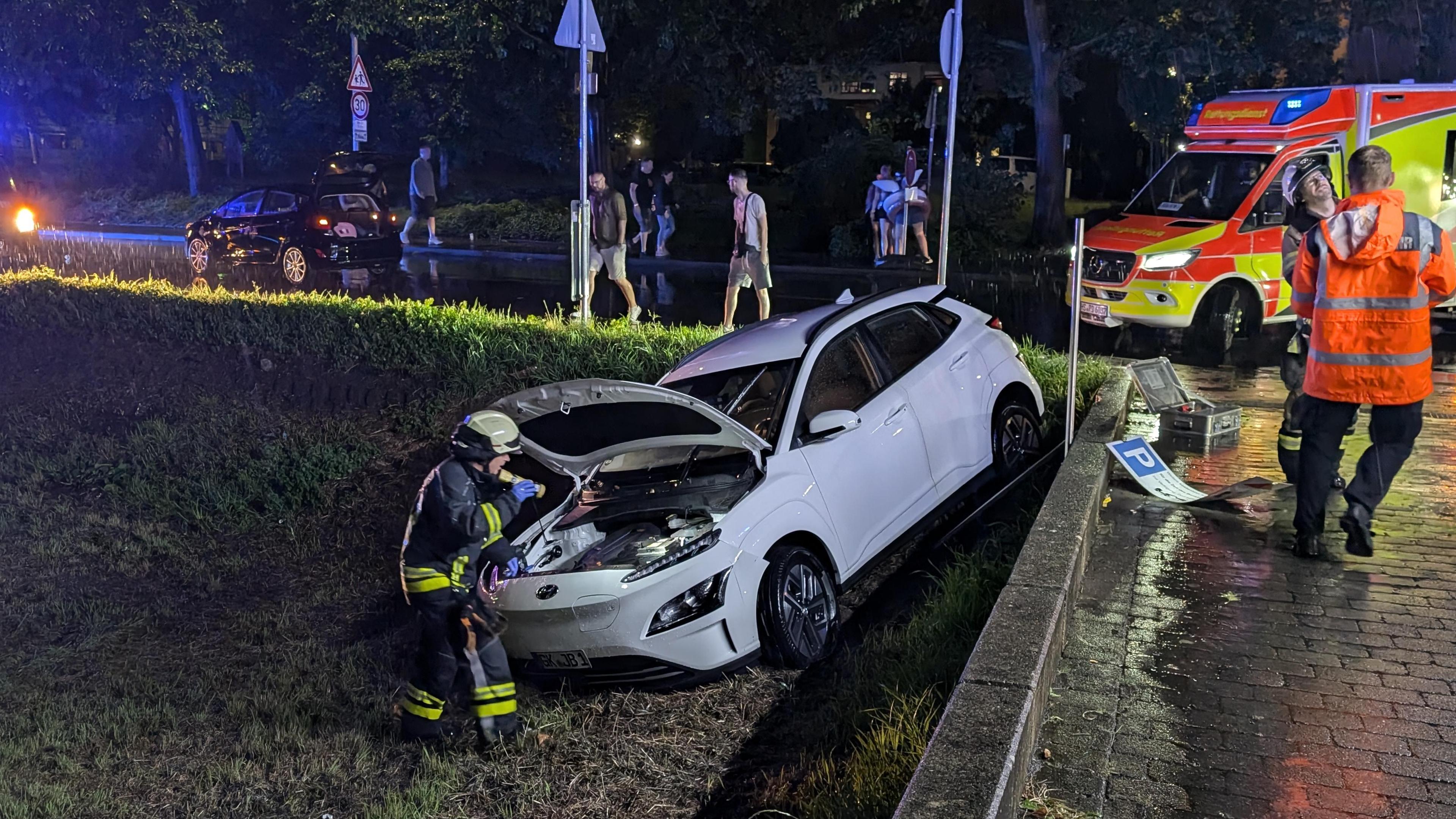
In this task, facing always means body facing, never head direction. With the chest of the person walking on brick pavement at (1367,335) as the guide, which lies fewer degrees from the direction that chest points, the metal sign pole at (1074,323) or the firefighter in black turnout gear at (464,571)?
the metal sign pole

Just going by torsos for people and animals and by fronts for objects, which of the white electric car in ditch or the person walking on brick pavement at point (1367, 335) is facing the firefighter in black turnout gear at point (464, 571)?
the white electric car in ditch

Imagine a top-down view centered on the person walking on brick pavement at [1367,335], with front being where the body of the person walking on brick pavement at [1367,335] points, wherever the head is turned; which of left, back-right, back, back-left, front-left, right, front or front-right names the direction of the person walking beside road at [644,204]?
front-left

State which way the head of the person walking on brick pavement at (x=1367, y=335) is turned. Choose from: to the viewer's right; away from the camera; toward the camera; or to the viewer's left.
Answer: away from the camera

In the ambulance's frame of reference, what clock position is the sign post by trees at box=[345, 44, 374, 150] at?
The sign post by trees is roughly at 2 o'clock from the ambulance.

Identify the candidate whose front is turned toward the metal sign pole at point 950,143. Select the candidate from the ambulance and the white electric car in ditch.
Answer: the ambulance

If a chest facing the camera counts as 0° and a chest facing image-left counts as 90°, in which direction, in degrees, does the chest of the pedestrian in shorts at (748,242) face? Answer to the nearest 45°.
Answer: approximately 45°

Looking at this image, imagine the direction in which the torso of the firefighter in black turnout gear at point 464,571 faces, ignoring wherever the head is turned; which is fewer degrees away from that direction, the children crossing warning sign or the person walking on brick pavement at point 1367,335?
the person walking on brick pavement

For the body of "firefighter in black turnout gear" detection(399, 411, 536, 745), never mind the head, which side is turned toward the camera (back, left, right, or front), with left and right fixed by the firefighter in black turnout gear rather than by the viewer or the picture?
right

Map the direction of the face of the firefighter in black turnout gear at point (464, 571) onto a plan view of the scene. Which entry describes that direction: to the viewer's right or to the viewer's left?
to the viewer's right

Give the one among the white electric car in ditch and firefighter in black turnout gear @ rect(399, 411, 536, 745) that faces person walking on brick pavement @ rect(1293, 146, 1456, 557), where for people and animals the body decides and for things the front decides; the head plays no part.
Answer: the firefighter in black turnout gear

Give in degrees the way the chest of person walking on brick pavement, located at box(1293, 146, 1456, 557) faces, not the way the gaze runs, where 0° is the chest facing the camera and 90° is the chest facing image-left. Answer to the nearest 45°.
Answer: approximately 180°
